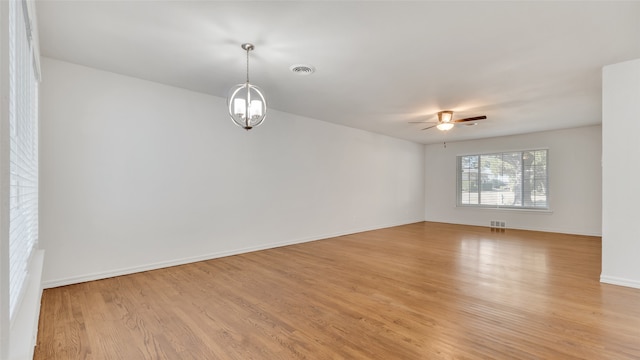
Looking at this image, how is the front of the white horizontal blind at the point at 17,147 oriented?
to the viewer's right

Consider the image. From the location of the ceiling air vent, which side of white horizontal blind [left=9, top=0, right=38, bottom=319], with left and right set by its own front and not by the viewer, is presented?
front
